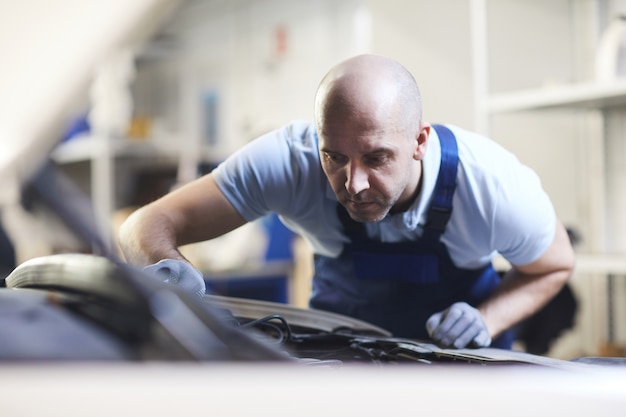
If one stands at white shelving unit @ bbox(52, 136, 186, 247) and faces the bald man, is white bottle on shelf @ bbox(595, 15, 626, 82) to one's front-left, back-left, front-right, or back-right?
front-left

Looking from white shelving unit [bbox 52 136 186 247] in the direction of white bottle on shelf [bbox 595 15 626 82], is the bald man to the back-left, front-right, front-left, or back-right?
front-right

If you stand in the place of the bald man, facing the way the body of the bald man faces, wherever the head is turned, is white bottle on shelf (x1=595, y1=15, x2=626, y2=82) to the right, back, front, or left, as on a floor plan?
back

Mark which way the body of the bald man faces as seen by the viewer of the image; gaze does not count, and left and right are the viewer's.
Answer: facing the viewer and to the left of the viewer
